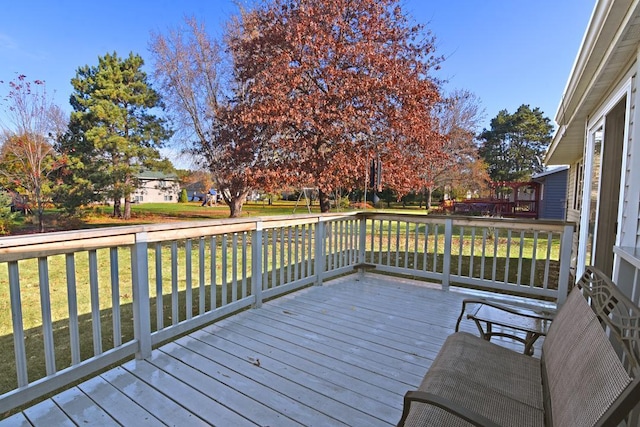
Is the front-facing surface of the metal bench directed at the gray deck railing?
yes

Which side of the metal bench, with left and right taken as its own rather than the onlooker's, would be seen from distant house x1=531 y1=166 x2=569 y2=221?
right

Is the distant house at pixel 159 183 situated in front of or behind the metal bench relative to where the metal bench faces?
in front

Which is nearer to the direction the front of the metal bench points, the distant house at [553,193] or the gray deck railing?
the gray deck railing

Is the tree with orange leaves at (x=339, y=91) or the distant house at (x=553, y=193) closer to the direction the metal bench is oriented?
the tree with orange leaves

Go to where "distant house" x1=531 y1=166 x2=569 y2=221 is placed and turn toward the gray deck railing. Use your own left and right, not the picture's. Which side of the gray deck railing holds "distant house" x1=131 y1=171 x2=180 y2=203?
right

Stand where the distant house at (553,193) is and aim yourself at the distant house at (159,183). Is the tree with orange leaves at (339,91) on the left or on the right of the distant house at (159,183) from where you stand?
left

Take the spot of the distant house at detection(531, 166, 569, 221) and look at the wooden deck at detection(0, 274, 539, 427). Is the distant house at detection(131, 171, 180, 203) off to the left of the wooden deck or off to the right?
right

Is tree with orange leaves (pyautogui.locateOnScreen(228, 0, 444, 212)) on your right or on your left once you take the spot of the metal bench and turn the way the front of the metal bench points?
on your right

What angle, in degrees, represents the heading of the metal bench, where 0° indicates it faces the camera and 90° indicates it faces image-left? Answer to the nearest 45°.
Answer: approximately 90°
